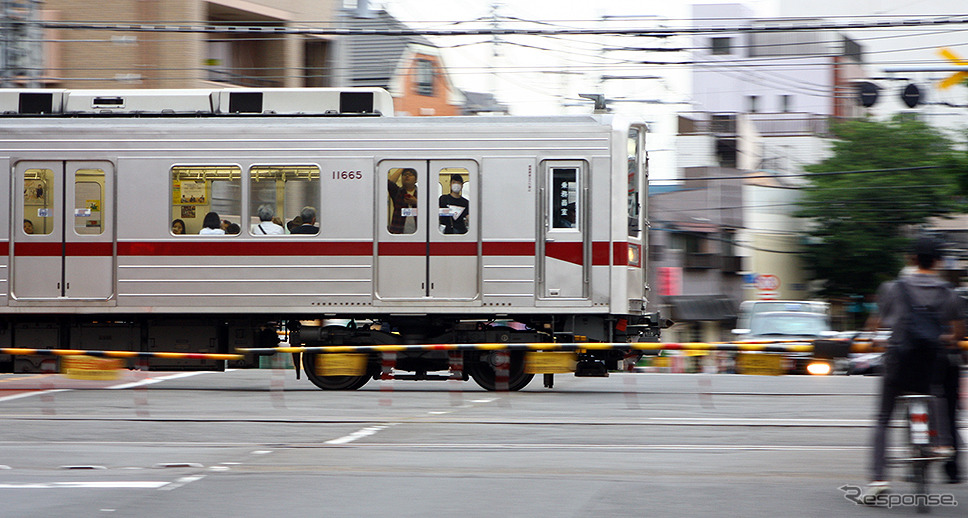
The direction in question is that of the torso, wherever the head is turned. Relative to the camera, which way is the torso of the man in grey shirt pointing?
away from the camera

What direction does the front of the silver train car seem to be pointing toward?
to the viewer's right

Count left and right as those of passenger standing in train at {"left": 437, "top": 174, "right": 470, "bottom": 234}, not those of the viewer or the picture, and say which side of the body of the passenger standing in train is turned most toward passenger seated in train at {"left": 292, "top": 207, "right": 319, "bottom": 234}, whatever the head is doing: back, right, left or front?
right

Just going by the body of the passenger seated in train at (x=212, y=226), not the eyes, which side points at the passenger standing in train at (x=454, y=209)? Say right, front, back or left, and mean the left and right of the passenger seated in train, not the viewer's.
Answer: right

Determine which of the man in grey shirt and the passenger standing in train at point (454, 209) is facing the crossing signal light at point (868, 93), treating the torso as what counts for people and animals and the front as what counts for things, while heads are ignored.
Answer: the man in grey shirt

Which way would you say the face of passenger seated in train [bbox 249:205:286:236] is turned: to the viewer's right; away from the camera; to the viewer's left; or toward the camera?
away from the camera

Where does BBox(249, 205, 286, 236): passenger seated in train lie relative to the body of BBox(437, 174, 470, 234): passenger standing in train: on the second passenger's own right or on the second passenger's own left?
on the second passenger's own right

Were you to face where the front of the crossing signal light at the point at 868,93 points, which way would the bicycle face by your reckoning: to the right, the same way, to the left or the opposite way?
the opposite way

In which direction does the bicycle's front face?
away from the camera
